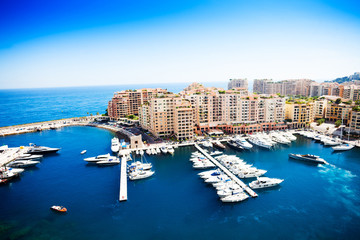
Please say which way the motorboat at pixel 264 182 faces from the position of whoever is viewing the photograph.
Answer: facing to the right of the viewer

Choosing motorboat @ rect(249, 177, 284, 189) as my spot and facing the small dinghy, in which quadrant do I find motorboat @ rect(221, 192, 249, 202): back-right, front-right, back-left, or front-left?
front-left

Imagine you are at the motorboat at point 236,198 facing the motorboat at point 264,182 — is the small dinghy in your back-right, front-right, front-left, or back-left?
back-left

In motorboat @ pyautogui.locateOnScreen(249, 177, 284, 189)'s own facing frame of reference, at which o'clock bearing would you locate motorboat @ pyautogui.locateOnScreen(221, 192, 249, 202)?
motorboat @ pyautogui.locateOnScreen(221, 192, 249, 202) is roughly at 4 o'clock from motorboat @ pyautogui.locateOnScreen(249, 177, 284, 189).

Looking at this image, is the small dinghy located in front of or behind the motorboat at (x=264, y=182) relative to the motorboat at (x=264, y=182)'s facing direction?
behind

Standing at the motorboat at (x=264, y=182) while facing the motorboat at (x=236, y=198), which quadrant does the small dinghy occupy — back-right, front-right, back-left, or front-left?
front-right
